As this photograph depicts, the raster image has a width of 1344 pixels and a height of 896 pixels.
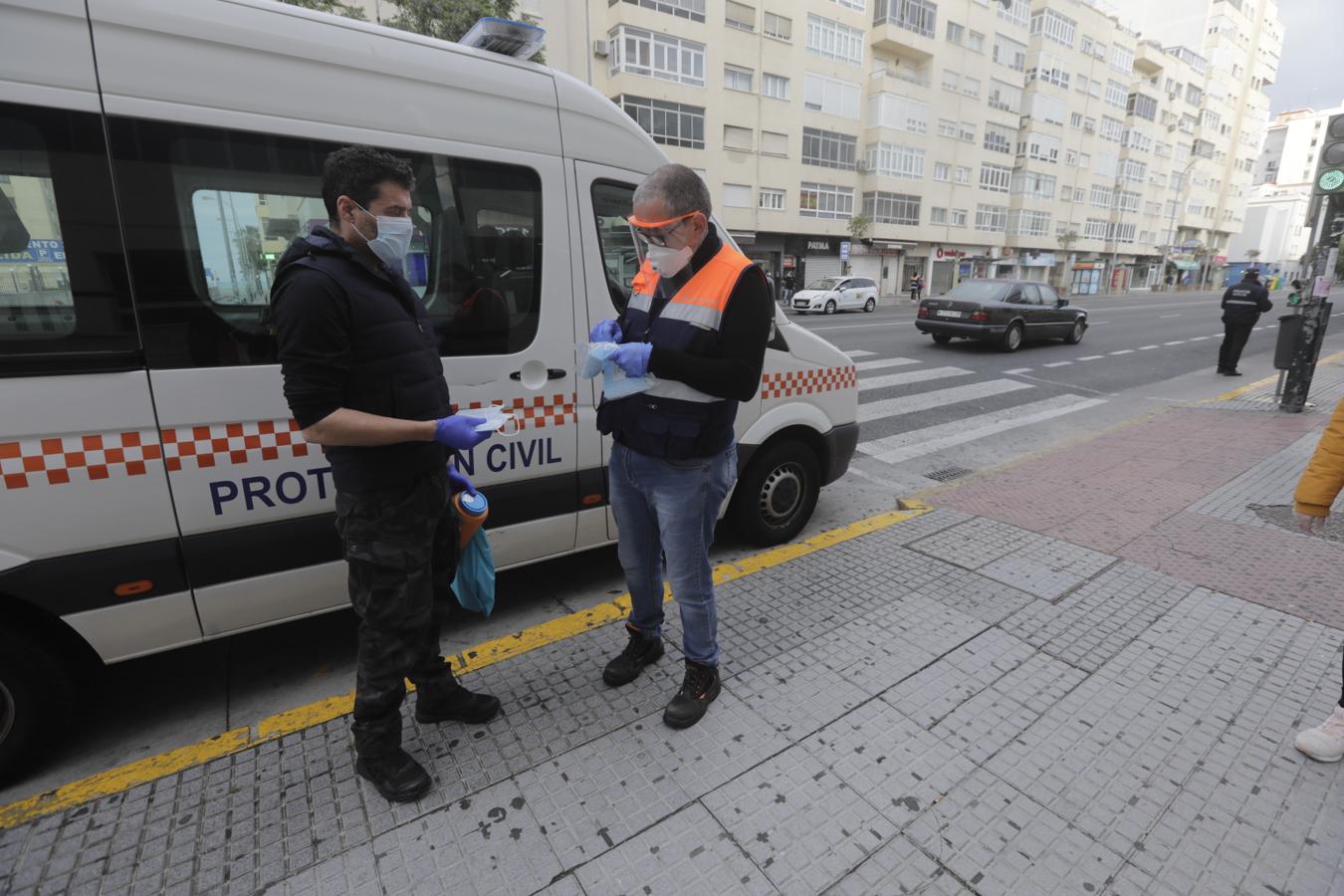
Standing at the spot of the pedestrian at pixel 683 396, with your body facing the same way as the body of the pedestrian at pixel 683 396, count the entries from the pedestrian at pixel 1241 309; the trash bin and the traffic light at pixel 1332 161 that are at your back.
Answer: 3

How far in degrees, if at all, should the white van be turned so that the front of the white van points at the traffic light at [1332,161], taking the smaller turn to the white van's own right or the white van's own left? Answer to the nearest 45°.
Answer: approximately 45° to the white van's own right

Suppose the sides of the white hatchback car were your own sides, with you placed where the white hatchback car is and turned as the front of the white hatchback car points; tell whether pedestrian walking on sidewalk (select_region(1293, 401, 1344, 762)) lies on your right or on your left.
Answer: on your left

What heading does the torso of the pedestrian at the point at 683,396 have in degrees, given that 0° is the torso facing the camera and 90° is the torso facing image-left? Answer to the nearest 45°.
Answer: approximately 45°

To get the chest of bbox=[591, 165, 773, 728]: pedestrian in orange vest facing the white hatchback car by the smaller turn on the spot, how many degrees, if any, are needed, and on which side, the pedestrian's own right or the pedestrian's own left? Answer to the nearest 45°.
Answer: approximately 135° to the pedestrian's own right

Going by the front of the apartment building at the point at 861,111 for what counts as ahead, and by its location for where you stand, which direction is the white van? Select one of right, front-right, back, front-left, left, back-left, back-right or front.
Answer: front-right

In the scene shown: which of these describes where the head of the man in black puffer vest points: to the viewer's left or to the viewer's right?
to the viewer's right

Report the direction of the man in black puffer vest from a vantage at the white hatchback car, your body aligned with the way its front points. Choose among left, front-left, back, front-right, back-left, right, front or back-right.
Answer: front-left

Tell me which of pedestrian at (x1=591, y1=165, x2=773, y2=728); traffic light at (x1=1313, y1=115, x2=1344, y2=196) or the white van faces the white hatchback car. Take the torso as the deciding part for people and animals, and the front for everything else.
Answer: the white van

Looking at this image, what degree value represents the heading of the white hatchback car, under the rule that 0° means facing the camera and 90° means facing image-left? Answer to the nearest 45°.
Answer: approximately 45°

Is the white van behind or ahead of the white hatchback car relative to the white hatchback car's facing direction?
ahead

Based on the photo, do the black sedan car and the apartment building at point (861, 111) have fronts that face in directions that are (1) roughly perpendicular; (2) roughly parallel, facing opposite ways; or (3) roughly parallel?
roughly perpendicular
